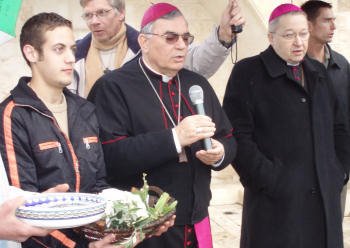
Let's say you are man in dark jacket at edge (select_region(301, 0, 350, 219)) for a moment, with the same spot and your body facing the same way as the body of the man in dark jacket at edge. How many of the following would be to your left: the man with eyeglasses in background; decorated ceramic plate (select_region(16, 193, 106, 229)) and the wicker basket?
0

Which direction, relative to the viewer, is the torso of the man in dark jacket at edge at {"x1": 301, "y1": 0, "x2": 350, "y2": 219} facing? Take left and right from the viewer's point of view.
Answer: facing the viewer and to the right of the viewer

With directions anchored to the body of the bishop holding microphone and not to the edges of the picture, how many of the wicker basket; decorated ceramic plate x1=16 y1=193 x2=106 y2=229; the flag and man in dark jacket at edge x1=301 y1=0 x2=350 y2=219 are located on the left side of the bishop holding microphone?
1

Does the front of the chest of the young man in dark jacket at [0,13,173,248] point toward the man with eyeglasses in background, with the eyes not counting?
no

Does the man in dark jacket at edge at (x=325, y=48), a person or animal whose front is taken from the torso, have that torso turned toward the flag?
no

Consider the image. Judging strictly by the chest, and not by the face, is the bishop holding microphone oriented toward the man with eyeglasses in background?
no

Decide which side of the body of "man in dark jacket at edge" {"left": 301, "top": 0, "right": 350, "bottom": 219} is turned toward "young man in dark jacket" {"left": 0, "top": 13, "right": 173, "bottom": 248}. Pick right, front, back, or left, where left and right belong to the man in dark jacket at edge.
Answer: right

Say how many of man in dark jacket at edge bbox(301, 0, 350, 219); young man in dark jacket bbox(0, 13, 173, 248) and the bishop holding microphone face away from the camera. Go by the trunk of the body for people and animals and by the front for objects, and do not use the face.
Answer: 0

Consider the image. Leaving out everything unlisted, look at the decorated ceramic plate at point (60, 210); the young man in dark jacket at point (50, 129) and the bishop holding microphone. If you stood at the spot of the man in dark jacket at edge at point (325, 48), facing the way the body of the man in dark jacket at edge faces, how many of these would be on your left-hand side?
0

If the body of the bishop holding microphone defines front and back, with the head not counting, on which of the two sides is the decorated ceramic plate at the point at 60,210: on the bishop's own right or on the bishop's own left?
on the bishop's own right

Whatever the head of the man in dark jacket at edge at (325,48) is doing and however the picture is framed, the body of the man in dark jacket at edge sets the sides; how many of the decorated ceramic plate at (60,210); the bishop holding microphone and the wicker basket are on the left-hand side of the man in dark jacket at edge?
0

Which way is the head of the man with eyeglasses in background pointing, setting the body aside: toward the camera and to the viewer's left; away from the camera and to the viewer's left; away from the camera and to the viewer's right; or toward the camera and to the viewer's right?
toward the camera and to the viewer's left

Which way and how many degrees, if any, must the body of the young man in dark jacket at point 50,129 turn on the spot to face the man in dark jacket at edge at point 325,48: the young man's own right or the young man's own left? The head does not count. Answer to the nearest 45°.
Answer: approximately 90° to the young man's own left

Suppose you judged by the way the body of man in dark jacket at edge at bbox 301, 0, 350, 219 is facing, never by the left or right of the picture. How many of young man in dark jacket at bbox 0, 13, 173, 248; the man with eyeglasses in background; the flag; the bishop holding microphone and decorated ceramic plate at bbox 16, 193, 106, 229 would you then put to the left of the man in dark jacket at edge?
0

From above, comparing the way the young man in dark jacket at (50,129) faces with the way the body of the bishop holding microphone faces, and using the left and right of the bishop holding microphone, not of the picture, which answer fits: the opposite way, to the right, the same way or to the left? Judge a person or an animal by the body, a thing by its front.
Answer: the same way

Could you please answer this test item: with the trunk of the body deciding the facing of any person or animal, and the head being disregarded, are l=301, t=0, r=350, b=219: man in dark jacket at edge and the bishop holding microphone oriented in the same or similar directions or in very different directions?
same or similar directions
